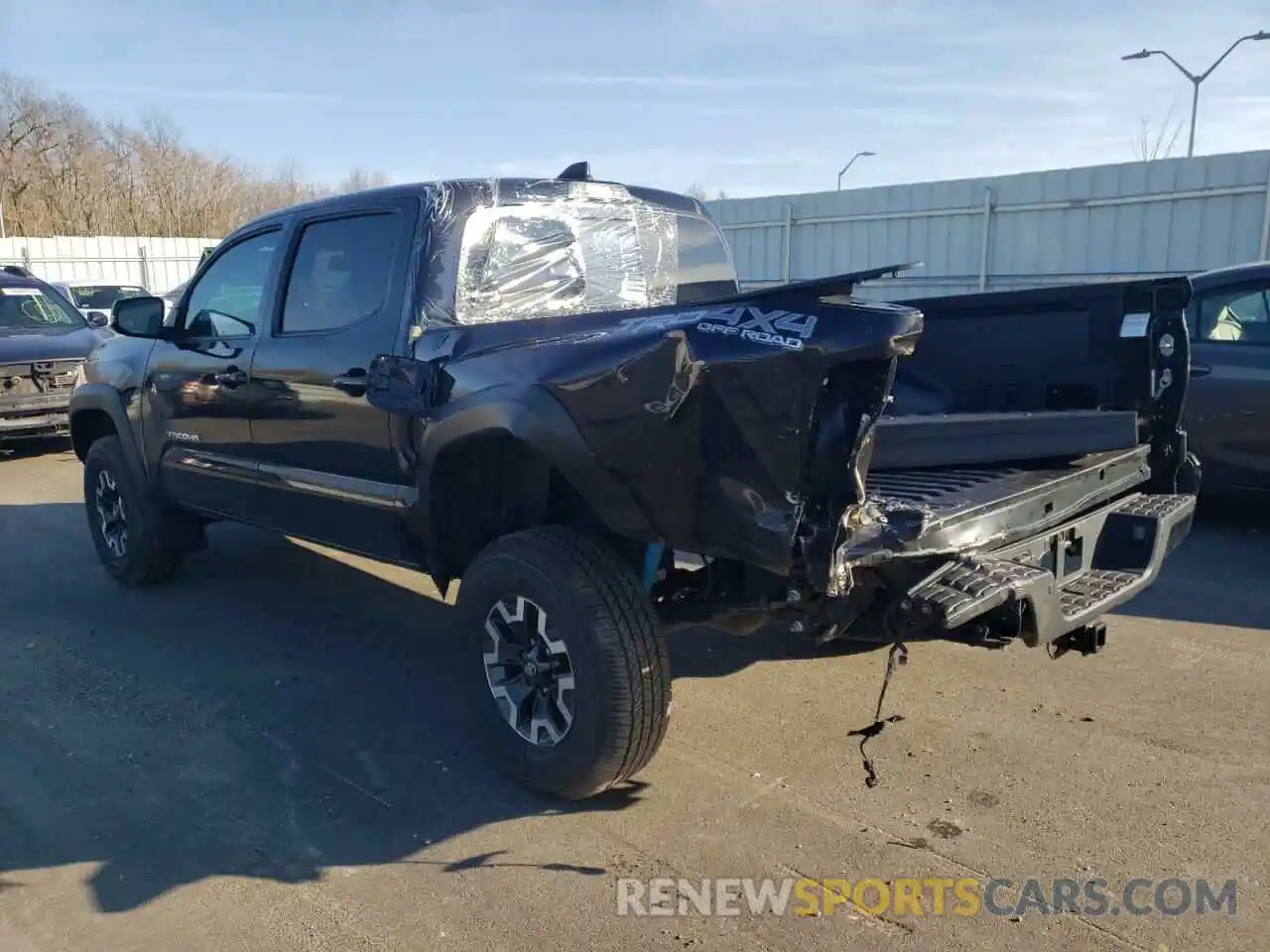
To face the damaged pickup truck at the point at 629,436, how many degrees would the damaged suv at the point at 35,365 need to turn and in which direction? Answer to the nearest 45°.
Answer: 0° — it already faces it

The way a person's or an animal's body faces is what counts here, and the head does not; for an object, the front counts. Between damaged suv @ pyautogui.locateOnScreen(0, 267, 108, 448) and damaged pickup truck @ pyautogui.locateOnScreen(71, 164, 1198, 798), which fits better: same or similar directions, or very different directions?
very different directions

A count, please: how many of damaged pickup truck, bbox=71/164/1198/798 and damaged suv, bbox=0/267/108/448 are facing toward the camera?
1

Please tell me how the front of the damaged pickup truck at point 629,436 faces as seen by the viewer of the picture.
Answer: facing away from the viewer and to the left of the viewer

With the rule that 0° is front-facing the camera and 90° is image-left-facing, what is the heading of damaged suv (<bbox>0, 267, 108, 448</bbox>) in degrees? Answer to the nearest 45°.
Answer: approximately 0°

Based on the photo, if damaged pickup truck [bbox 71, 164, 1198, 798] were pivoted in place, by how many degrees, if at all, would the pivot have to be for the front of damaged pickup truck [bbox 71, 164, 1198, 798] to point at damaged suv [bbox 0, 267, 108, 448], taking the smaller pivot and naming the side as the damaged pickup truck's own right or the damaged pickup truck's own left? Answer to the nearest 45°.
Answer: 0° — it already faces it
